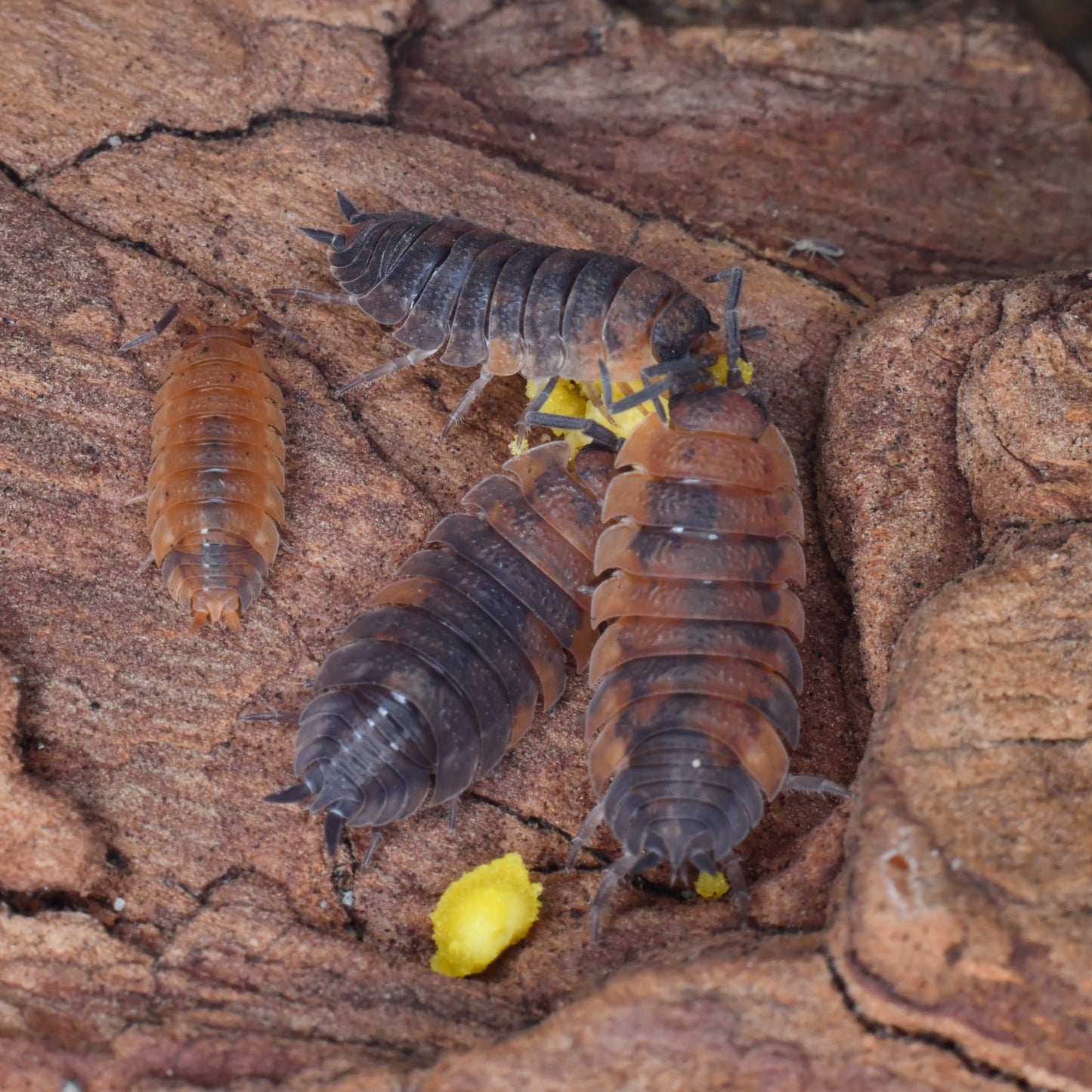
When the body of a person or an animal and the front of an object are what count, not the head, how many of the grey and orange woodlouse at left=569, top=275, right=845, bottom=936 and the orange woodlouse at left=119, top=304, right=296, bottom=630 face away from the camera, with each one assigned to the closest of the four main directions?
2

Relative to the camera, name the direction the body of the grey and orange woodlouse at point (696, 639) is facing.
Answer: away from the camera

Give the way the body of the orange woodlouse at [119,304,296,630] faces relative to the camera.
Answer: away from the camera

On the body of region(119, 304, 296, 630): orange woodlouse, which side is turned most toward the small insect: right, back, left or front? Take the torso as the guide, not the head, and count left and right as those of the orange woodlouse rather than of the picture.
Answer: right

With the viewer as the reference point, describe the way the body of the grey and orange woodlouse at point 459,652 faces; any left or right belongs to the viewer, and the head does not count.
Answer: facing away from the viewer and to the right of the viewer

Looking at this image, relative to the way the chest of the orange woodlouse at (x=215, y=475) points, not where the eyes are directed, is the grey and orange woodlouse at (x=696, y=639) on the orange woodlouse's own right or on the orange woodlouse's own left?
on the orange woodlouse's own right
